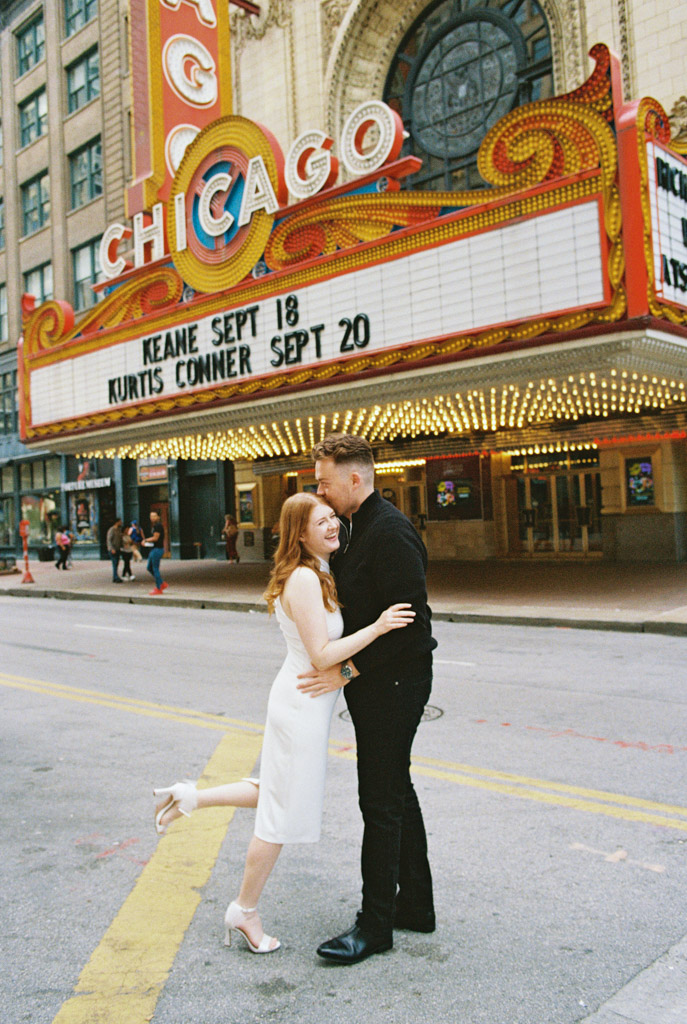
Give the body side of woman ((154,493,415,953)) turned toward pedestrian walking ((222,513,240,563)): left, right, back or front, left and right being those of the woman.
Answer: left

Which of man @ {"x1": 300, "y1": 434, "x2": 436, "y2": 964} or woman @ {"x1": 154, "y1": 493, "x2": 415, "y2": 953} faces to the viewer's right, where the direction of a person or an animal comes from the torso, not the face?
the woman

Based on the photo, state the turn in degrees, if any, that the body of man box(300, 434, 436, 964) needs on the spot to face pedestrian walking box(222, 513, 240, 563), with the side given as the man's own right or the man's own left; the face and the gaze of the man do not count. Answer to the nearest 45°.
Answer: approximately 90° to the man's own right

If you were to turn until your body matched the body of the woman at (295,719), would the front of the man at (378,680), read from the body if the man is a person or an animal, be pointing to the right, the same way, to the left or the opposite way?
the opposite way

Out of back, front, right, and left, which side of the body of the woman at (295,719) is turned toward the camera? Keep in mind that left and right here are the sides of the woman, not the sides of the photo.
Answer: right

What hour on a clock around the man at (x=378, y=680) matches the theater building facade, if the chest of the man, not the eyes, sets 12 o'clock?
The theater building facade is roughly at 3 o'clock from the man.

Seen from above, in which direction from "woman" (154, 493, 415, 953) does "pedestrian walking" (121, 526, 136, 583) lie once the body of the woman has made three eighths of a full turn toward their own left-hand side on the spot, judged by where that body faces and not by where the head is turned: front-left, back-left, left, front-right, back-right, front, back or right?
front-right

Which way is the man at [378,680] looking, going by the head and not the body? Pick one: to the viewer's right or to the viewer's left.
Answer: to the viewer's left

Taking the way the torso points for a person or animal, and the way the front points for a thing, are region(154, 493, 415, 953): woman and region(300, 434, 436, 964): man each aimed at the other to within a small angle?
yes

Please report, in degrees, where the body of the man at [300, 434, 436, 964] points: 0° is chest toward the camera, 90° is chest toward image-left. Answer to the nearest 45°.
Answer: approximately 90°

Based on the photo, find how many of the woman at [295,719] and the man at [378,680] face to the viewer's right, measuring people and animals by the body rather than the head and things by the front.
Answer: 1
